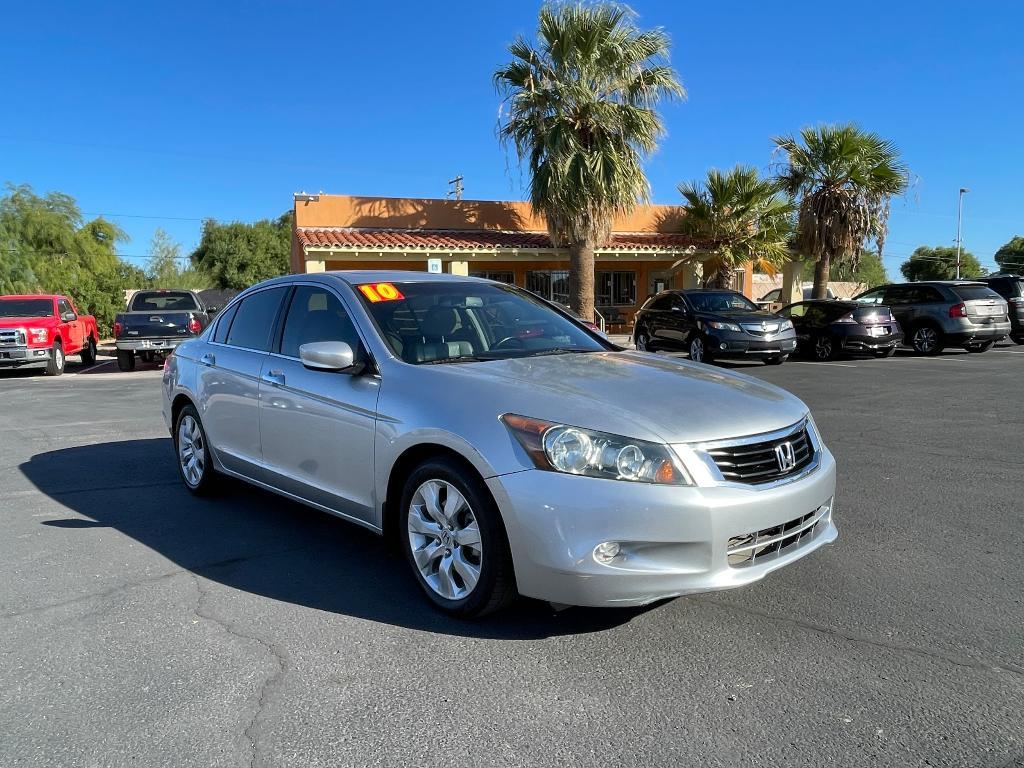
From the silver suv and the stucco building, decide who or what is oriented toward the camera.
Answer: the stucco building

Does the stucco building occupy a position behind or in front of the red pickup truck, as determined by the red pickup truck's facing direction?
behind

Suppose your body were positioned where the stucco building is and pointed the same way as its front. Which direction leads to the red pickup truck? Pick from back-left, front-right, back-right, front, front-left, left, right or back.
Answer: front-right

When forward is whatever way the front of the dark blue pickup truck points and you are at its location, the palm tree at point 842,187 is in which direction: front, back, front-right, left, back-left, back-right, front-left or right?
right

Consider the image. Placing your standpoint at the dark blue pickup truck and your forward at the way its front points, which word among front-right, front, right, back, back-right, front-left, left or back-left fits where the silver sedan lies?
back

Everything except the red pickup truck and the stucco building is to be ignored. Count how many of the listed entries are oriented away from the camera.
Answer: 0

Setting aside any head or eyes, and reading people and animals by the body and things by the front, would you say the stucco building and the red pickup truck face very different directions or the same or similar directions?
same or similar directions

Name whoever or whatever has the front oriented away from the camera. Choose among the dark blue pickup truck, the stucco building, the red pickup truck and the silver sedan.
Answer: the dark blue pickup truck

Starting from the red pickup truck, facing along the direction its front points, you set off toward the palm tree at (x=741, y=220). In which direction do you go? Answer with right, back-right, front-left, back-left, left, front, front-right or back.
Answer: back-left

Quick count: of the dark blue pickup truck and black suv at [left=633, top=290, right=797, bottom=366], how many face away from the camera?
1

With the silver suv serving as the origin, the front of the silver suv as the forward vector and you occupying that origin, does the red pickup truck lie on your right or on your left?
on your left

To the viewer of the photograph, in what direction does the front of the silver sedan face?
facing the viewer and to the right of the viewer

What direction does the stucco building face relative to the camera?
toward the camera

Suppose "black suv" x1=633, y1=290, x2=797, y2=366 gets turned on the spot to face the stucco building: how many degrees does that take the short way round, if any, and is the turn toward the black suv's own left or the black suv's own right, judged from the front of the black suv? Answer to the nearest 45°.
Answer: approximately 180°

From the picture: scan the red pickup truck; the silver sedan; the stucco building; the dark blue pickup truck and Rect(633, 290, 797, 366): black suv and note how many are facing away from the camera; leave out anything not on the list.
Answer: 1

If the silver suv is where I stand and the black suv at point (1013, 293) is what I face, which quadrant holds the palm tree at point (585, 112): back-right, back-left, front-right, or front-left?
back-left

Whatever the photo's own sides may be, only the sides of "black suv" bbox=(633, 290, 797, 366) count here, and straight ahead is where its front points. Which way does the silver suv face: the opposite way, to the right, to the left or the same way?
the opposite way

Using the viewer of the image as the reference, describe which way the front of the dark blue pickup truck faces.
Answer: facing away from the viewer
